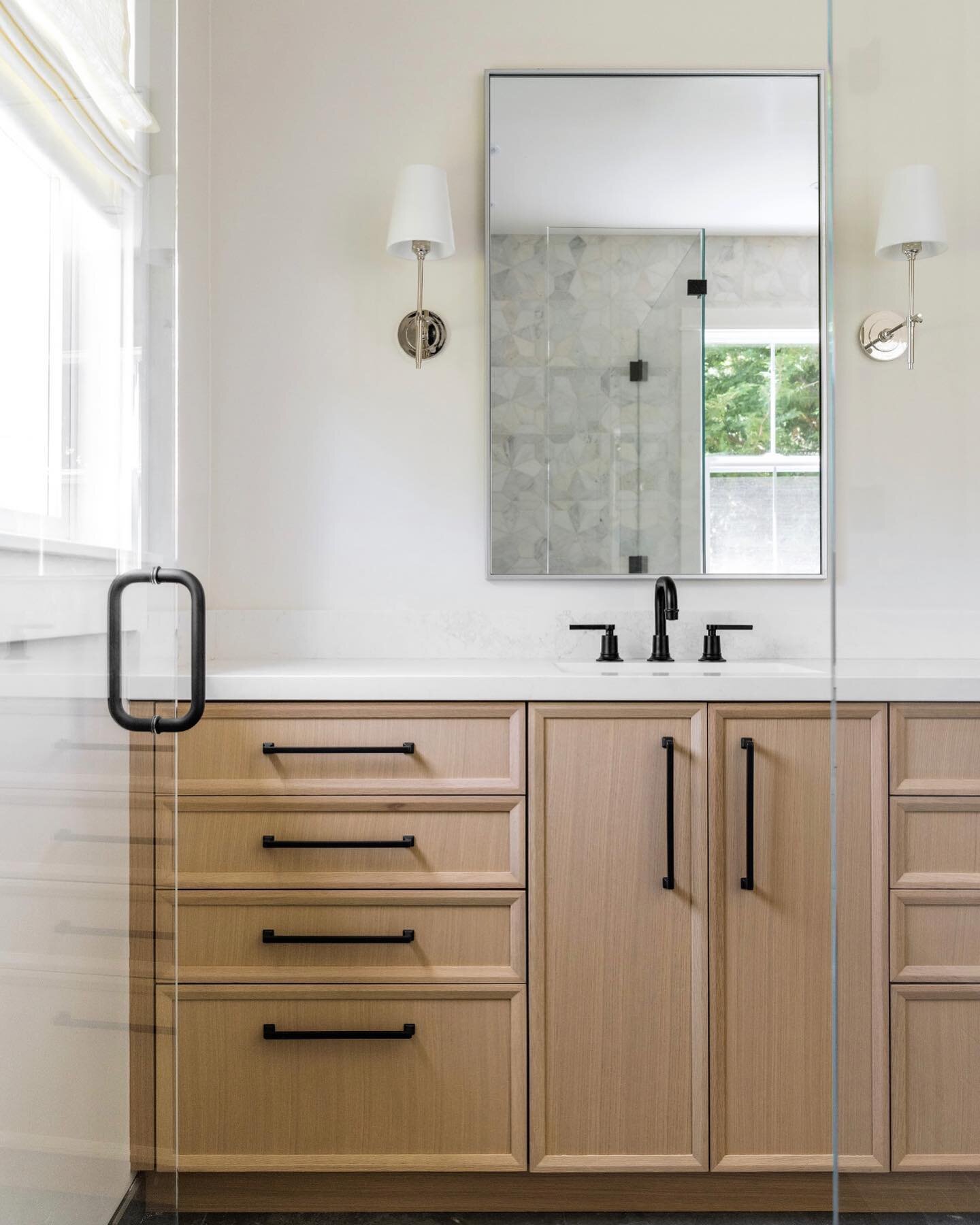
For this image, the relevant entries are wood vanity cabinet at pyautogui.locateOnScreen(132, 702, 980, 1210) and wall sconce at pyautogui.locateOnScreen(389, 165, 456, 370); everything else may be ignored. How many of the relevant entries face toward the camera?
2

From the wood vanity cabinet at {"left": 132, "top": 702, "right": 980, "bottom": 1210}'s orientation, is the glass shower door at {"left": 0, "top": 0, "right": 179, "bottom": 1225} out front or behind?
out front

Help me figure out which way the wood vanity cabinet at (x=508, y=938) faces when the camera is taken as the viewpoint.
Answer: facing the viewer

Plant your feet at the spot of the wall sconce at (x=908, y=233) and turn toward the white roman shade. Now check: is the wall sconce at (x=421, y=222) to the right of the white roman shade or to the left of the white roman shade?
right

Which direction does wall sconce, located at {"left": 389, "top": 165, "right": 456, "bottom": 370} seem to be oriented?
toward the camera

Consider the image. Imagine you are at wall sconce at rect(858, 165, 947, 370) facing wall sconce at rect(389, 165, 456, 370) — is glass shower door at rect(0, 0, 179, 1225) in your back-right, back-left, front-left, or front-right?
front-left

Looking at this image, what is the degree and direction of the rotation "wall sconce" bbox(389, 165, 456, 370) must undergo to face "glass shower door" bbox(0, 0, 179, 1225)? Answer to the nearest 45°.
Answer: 0° — it already faces it
